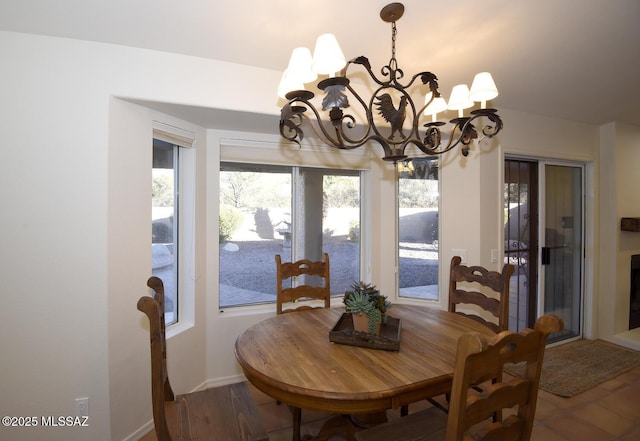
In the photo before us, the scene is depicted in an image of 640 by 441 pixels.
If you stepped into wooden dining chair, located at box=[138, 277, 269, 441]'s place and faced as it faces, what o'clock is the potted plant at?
The potted plant is roughly at 12 o'clock from the wooden dining chair.

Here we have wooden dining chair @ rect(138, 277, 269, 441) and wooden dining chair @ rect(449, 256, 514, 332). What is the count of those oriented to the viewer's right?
1

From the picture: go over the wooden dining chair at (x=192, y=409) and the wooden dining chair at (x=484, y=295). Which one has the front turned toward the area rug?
the wooden dining chair at (x=192, y=409)

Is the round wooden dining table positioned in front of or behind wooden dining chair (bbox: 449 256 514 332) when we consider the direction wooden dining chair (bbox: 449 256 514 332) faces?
in front

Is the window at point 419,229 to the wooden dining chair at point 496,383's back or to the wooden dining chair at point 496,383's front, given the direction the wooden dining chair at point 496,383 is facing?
to the front

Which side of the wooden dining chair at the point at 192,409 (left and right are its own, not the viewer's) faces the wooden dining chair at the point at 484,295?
front

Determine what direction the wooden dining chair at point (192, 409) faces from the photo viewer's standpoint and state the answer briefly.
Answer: facing to the right of the viewer

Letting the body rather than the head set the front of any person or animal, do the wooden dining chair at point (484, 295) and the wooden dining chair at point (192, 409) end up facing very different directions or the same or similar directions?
very different directions

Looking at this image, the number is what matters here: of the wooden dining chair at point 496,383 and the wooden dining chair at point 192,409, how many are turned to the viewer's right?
1

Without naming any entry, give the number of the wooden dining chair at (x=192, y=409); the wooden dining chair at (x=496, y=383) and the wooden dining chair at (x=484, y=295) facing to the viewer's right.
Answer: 1

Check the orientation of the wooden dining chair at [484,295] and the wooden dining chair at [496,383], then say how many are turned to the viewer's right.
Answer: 0

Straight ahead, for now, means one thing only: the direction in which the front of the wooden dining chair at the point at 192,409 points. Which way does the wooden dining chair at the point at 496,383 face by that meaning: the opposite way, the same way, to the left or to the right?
to the left

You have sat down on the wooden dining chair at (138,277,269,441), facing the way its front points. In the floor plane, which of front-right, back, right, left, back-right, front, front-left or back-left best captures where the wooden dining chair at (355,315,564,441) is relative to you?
front-right

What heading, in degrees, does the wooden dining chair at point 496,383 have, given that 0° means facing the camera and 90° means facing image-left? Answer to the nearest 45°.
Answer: approximately 135°

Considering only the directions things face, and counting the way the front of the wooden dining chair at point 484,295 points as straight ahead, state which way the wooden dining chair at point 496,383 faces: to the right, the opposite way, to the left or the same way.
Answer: to the right
